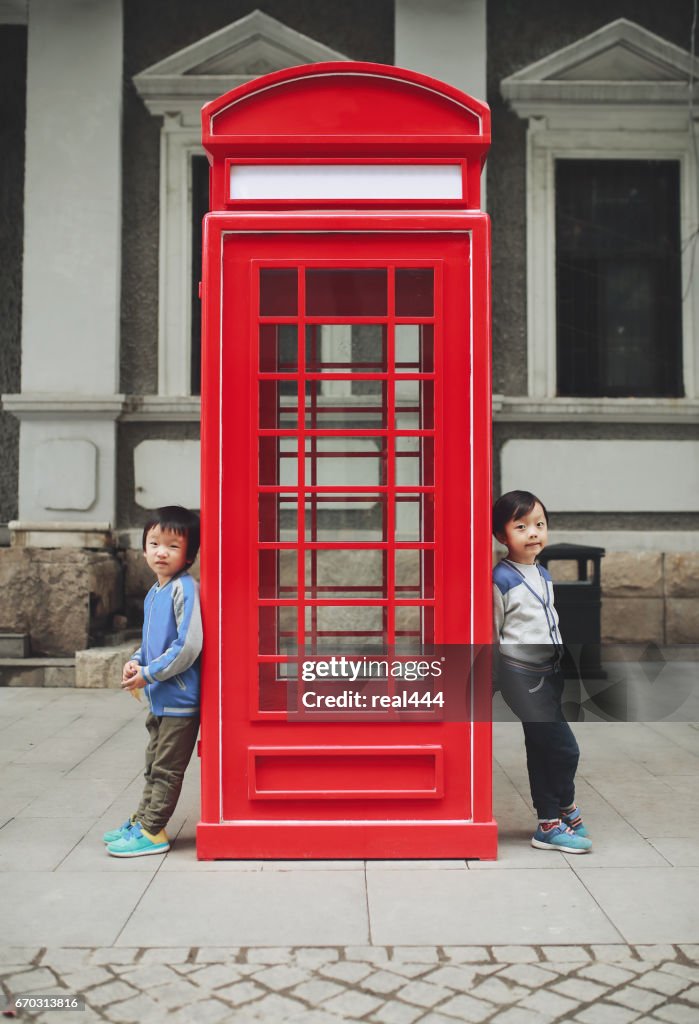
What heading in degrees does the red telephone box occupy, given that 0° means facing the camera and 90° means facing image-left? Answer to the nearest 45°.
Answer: approximately 0°

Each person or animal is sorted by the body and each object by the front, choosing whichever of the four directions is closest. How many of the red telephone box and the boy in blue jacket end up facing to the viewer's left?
1

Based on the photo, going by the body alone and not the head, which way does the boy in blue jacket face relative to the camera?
to the viewer's left

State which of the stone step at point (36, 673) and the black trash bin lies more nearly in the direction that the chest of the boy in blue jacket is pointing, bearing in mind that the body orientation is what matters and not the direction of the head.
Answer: the stone step

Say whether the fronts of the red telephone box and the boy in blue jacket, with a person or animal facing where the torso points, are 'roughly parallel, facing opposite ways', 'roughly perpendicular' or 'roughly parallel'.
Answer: roughly perpendicular

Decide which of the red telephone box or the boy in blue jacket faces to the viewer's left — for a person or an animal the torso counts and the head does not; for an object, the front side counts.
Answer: the boy in blue jacket

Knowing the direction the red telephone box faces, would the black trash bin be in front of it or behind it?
behind

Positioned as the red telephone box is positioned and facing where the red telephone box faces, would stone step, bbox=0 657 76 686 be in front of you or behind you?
behind
